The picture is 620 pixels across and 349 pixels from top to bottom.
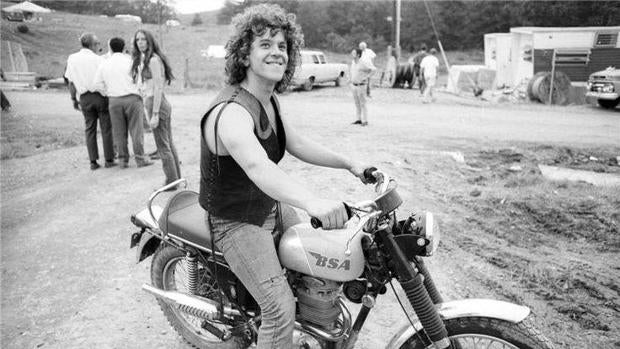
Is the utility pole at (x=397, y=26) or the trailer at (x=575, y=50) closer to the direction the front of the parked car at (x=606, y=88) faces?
the utility pole

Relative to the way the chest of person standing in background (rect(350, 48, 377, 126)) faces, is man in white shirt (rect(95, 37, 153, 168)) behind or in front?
in front

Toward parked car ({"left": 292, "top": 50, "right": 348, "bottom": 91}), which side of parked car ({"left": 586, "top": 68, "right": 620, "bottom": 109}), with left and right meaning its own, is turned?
right

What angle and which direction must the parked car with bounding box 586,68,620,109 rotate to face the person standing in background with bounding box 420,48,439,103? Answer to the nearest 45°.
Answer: approximately 45° to its right

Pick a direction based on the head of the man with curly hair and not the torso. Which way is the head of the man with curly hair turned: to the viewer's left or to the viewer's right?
to the viewer's right

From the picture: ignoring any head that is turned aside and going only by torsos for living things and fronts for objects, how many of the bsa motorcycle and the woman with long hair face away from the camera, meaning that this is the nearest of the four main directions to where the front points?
0

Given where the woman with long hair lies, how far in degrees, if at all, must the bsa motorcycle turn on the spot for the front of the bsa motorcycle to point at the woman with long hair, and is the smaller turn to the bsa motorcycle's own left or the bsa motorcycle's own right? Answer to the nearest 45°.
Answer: approximately 180°

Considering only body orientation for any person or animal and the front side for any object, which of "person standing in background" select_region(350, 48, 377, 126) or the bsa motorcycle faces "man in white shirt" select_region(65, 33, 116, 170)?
the person standing in background

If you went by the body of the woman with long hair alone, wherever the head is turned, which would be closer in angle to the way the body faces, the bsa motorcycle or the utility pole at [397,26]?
the bsa motorcycle

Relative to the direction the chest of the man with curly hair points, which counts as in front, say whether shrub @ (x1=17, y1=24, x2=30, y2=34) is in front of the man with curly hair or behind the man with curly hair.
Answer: behind

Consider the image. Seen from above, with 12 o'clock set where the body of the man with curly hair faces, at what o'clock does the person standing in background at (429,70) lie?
The person standing in background is roughly at 8 o'clock from the man with curly hair.

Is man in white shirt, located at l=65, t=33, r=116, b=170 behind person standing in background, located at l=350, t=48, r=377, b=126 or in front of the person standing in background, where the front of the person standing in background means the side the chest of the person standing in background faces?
in front

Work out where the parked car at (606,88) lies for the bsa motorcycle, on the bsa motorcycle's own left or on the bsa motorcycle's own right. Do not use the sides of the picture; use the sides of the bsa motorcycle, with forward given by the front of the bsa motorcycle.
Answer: on the bsa motorcycle's own left

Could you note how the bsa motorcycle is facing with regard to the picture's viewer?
facing the viewer and to the right of the viewer

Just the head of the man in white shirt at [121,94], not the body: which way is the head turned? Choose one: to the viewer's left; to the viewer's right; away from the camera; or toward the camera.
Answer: away from the camera

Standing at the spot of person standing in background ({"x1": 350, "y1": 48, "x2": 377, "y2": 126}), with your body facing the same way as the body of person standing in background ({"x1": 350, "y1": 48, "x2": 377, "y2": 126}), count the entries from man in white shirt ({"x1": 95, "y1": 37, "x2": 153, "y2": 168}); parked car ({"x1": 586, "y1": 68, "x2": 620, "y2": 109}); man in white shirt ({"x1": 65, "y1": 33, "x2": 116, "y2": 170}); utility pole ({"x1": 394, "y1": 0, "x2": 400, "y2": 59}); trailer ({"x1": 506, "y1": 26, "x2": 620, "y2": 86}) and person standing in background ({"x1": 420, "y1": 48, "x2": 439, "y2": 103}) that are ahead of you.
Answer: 2

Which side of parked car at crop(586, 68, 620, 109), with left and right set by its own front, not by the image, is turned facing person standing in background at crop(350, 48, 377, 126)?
front

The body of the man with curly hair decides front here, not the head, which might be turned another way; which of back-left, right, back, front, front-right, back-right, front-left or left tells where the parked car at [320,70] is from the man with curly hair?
back-left

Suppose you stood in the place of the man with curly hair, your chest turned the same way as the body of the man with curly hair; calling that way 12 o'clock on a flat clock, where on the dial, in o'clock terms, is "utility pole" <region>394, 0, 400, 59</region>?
The utility pole is roughly at 8 o'clock from the man with curly hair.

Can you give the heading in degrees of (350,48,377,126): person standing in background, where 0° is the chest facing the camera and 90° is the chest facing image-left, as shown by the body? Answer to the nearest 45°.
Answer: approximately 45°
